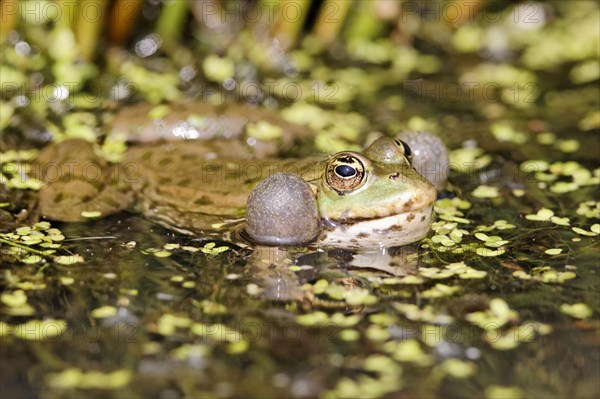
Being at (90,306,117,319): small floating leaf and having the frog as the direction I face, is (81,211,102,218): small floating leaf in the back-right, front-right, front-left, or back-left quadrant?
front-left

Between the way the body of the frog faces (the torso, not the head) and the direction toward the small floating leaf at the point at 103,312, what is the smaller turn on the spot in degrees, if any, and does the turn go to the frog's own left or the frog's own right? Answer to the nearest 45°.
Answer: approximately 90° to the frog's own right
